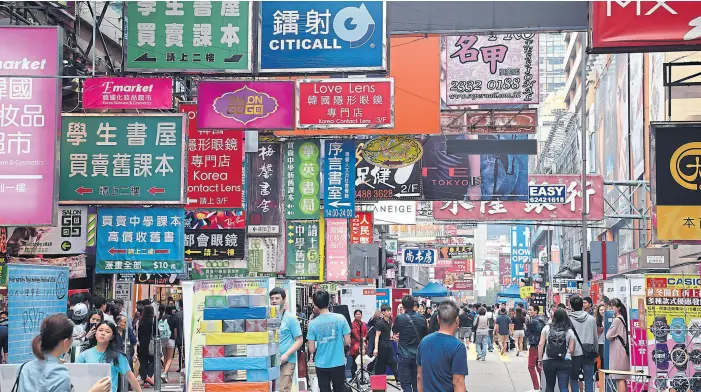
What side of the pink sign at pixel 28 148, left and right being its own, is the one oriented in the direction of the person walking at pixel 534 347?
left

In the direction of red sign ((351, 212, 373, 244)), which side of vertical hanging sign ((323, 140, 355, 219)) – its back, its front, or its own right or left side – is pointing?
back

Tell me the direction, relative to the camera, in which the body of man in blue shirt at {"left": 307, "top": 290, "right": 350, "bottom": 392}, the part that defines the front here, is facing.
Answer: away from the camera

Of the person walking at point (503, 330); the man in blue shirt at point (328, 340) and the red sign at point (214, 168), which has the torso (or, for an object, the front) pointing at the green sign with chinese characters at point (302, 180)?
the man in blue shirt

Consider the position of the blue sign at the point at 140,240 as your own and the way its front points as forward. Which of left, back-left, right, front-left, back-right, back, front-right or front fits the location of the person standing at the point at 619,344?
front-left

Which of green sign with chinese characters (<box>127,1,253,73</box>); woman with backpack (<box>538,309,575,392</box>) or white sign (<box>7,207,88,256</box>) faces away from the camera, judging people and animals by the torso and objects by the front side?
the woman with backpack

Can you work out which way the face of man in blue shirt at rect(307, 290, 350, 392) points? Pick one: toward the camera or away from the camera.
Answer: away from the camera

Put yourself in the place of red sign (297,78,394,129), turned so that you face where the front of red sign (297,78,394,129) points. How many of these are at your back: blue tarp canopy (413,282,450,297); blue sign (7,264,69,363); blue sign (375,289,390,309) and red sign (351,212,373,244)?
3

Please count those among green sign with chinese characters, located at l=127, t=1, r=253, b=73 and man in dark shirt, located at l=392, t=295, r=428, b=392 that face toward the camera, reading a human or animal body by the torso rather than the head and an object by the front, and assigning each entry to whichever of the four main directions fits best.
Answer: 1
